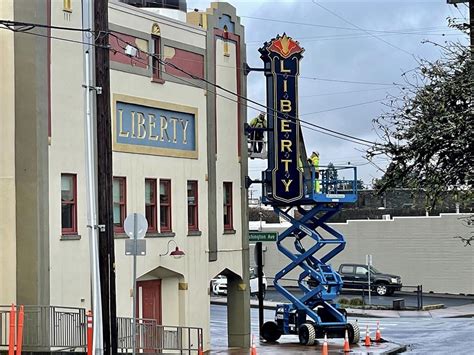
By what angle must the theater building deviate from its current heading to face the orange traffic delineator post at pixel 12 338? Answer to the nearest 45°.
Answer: approximately 90° to its right

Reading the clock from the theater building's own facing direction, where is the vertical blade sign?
The vertical blade sign is roughly at 9 o'clock from the theater building.

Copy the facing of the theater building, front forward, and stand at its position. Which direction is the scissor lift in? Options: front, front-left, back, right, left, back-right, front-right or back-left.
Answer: left

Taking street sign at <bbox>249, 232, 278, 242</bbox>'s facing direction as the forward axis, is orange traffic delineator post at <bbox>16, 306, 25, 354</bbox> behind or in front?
in front

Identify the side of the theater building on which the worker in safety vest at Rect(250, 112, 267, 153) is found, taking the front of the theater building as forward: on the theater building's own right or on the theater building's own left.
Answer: on the theater building's own left

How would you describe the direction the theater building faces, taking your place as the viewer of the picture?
facing the viewer and to the right of the viewer

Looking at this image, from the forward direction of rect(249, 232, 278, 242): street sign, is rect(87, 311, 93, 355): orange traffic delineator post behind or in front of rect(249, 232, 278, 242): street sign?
in front

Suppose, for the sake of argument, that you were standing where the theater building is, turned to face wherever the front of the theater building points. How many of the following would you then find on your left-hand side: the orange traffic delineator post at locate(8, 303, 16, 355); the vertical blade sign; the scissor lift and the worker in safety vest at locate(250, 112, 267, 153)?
3
